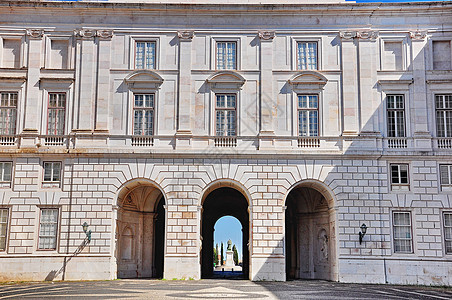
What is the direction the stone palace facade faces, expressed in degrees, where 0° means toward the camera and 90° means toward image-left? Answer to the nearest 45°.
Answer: approximately 0°
